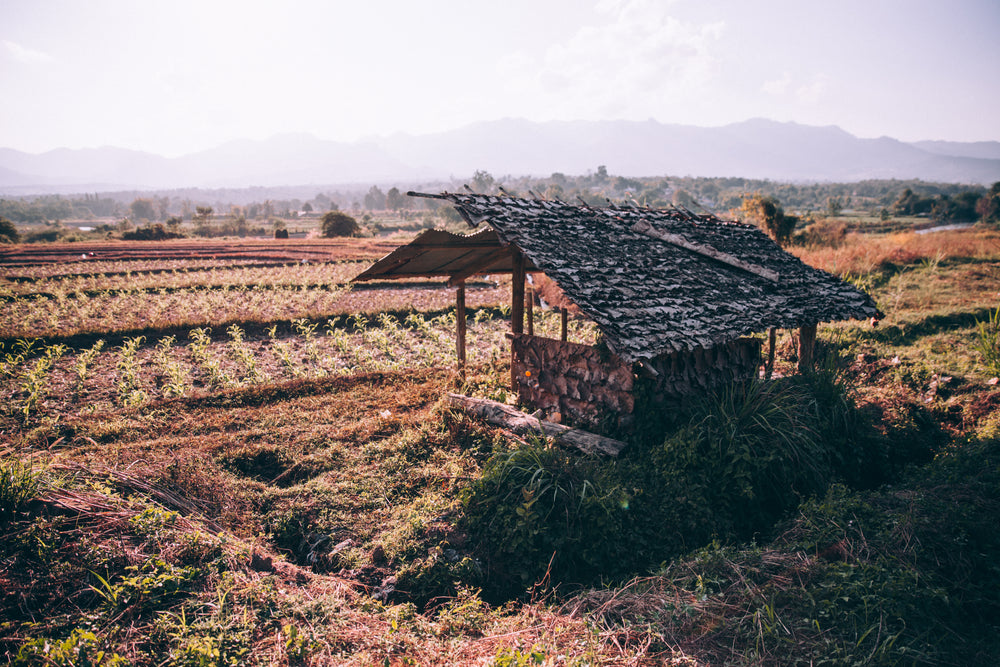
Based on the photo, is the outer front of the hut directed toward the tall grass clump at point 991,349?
no

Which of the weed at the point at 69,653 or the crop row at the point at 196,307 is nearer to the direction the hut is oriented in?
the crop row

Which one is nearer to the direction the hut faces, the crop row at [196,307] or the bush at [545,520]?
the crop row

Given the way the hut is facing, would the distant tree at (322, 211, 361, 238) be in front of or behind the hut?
in front

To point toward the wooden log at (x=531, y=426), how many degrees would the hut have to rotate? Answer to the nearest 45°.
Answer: approximately 90° to its left

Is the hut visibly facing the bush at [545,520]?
no

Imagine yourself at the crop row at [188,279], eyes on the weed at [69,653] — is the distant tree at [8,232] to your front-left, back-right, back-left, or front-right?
back-right

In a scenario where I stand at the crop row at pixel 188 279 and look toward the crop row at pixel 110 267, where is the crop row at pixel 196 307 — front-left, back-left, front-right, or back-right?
back-left

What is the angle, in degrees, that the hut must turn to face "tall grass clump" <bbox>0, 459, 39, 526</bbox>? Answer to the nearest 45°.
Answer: approximately 90° to its left

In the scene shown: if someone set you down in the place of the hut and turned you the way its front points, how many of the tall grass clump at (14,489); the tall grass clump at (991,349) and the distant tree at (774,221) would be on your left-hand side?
1

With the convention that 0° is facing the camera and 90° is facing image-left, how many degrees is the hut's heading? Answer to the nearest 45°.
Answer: approximately 135°

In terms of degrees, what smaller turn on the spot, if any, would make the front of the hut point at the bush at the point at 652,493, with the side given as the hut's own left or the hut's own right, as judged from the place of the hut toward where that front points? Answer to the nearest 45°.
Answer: approximately 135° to the hut's own left

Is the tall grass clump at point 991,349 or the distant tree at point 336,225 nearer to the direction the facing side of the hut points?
the distant tree

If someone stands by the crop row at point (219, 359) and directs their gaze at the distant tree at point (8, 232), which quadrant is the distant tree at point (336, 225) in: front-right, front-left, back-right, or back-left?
front-right
